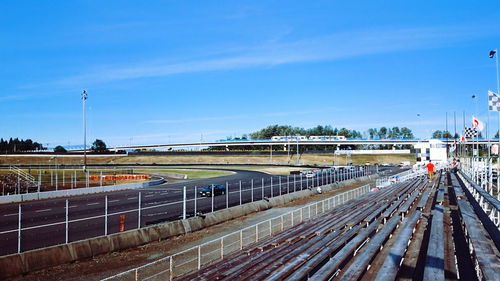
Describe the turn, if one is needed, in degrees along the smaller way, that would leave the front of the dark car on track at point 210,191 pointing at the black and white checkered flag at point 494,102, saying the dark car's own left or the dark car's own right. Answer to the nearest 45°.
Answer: approximately 90° to the dark car's own left

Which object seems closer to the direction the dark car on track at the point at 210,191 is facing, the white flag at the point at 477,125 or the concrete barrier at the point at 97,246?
the concrete barrier

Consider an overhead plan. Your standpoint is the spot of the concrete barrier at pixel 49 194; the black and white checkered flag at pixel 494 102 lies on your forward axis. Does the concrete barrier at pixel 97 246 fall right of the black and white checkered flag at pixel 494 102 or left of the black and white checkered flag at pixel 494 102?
right

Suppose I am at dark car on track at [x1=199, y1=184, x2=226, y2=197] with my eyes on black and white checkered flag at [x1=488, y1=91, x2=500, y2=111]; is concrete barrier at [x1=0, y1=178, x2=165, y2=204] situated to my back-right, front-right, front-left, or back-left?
back-right
